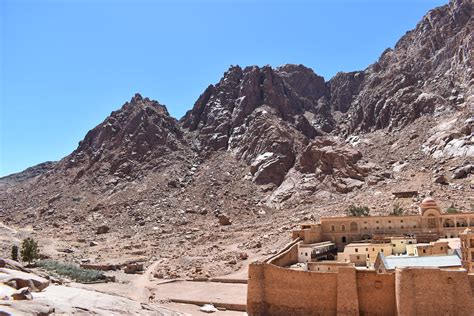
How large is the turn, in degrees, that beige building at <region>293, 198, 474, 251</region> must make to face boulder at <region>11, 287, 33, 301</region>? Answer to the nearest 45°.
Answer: approximately 45° to its right

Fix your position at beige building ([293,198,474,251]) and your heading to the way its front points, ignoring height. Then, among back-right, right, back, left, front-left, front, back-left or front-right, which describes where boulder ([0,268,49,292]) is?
front-right

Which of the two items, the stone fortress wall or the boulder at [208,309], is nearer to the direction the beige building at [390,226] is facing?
the stone fortress wall

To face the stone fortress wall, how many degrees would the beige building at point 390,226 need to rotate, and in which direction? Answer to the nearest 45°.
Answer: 0° — it already faces it

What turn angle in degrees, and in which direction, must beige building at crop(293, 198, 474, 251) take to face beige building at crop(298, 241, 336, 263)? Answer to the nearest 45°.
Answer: approximately 45° to its right

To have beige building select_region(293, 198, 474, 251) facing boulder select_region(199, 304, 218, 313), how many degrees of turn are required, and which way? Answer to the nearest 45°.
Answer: approximately 45° to its right

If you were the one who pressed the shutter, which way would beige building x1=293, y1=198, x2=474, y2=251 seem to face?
facing the viewer

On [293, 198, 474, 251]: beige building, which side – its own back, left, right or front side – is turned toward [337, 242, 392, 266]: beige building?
front

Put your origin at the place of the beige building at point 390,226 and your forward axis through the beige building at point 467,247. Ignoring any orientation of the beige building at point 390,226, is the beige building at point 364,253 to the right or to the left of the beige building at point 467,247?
right

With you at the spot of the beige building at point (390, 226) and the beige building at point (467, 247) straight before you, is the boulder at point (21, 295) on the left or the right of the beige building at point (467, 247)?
right
